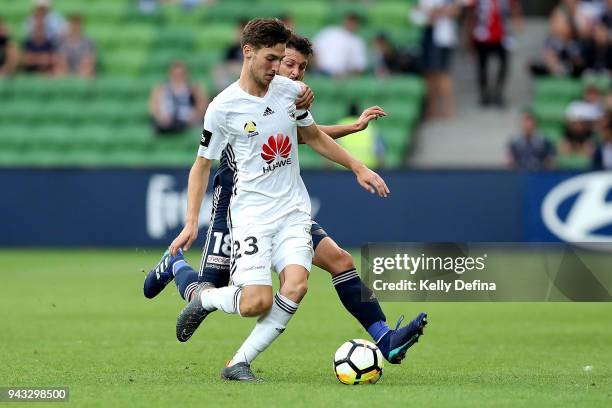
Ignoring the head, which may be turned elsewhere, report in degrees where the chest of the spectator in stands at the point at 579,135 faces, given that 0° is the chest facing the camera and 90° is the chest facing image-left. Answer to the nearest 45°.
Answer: approximately 0°

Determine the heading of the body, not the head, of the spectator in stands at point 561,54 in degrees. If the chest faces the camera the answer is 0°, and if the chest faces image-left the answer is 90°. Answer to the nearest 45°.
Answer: approximately 0°

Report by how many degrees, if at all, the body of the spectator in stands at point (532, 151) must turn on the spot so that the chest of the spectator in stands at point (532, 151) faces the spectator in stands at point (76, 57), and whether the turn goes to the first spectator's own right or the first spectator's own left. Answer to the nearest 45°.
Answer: approximately 90° to the first spectator's own right

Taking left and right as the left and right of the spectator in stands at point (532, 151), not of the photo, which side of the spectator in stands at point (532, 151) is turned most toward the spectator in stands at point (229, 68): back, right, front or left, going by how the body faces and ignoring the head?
right

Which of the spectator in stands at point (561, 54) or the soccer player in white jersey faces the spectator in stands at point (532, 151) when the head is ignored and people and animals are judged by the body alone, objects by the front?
the spectator in stands at point (561, 54)
